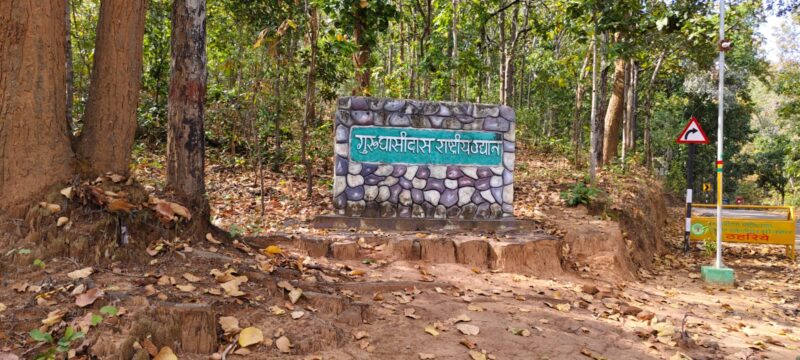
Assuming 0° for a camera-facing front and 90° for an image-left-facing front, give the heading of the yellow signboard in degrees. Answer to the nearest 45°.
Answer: approximately 0°

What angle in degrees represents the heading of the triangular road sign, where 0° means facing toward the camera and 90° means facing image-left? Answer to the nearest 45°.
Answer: approximately 0°

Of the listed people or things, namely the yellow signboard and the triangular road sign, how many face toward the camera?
2

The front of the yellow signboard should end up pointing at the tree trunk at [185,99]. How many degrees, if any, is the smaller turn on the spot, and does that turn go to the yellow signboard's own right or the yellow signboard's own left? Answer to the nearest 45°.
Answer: approximately 45° to the yellow signboard's own right

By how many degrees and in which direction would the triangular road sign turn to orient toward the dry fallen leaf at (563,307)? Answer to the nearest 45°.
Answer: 0° — it already faces it

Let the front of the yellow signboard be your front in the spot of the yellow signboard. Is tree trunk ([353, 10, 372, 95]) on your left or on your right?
on your right

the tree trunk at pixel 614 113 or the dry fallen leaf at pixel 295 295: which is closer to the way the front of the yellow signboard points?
the dry fallen leaf
